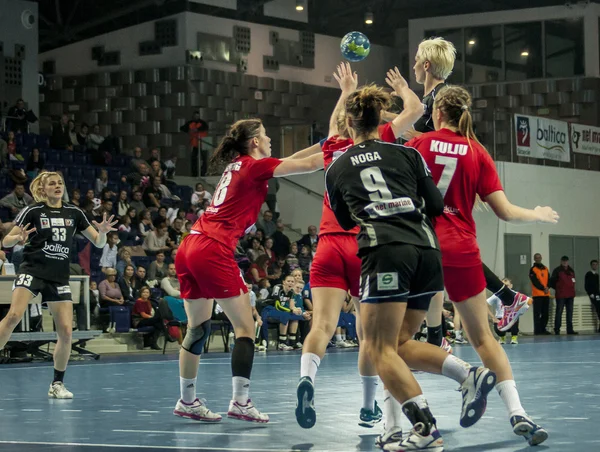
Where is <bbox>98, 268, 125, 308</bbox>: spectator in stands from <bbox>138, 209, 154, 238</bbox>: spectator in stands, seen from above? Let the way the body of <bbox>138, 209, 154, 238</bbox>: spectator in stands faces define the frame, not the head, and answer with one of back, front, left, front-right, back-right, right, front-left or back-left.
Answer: front-right

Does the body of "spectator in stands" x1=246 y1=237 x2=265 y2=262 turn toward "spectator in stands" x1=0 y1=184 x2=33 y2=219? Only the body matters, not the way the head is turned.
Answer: no

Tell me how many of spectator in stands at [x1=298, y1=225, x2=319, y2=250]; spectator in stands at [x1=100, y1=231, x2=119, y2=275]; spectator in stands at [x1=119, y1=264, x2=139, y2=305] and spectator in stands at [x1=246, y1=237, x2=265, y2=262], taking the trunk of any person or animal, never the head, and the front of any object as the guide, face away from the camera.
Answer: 0

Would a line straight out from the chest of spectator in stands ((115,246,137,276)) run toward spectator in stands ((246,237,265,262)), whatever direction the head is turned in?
no

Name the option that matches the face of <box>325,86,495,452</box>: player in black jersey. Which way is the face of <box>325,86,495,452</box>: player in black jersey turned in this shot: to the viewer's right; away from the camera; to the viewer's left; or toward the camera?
away from the camera

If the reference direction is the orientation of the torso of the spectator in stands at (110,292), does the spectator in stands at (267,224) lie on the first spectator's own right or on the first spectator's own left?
on the first spectator's own left

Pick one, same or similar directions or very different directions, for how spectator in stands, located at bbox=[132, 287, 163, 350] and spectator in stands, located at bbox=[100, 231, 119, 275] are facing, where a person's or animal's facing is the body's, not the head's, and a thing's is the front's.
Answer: same or similar directions

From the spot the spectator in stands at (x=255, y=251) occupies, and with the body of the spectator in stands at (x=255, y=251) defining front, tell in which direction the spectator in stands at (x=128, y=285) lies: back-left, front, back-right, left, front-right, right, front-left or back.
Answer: right

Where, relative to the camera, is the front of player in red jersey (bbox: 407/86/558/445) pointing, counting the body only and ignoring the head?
away from the camera

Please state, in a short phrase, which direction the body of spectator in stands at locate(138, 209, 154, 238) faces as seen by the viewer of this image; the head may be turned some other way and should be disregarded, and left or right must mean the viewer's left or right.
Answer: facing the viewer and to the right of the viewer

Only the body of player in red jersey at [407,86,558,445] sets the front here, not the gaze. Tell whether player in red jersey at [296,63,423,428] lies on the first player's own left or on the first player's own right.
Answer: on the first player's own left

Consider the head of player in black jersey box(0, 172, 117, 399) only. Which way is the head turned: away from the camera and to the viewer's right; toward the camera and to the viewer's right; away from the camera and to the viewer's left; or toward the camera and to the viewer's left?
toward the camera and to the viewer's right

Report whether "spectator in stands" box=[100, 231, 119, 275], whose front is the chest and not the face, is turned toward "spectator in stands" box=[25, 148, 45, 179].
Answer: no

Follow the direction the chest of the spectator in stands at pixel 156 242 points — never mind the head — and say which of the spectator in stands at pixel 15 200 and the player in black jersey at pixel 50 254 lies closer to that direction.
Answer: the player in black jersey

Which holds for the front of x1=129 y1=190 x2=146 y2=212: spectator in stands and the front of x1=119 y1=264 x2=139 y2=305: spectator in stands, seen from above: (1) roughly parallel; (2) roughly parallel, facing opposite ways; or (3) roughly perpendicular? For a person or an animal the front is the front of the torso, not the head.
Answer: roughly parallel

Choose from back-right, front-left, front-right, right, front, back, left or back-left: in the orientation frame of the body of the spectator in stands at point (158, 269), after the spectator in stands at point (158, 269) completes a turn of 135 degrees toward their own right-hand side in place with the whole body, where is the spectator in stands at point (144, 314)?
left

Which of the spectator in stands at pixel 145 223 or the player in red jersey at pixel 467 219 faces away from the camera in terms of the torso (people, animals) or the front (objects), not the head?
the player in red jersey

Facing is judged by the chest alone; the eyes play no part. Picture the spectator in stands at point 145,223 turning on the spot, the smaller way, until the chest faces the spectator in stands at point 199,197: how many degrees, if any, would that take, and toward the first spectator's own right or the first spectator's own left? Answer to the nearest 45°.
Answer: approximately 90° to the first spectator's own left

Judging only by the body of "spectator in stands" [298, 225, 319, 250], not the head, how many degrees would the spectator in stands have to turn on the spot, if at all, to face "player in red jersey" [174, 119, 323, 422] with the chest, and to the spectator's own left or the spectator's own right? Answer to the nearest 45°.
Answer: approximately 45° to the spectator's own right

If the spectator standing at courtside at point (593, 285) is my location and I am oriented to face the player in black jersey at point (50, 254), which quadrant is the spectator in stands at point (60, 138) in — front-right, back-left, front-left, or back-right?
front-right

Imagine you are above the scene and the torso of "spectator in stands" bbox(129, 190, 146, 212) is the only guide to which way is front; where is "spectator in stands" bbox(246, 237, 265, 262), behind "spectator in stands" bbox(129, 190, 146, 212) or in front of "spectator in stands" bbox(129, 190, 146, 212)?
in front
